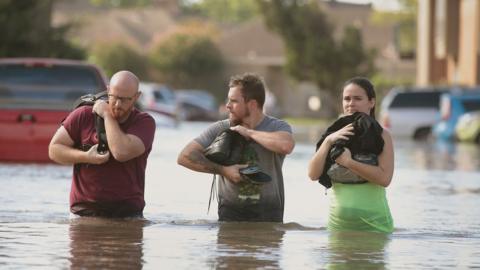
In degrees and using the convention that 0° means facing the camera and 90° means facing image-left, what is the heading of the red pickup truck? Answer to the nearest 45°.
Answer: approximately 180°

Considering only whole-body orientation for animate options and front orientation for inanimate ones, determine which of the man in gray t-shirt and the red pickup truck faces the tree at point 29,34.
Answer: the red pickup truck

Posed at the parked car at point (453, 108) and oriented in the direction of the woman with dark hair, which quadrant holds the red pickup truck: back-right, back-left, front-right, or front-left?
front-right

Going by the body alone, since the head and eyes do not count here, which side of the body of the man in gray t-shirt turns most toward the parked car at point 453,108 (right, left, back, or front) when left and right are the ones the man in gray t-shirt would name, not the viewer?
back

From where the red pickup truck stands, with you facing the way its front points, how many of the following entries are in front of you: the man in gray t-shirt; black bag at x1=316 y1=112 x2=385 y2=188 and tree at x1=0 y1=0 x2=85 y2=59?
1

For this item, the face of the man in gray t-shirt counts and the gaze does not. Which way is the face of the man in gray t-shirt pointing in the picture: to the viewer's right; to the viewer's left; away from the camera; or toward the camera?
to the viewer's left

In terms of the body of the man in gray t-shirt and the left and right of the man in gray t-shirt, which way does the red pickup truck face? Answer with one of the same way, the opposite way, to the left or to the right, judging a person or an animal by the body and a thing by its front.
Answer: the opposite way

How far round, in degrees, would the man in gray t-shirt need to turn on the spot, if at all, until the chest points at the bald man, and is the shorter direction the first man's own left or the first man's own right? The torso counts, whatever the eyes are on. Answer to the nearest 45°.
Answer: approximately 90° to the first man's own right

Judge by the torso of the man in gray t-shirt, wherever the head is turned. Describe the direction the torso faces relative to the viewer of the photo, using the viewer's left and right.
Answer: facing the viewer
